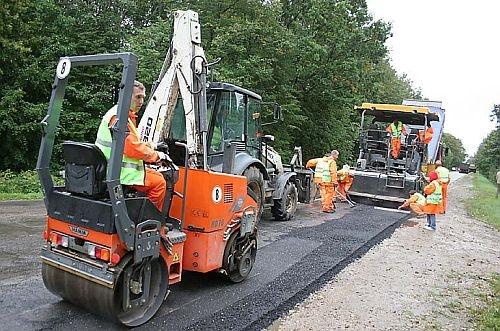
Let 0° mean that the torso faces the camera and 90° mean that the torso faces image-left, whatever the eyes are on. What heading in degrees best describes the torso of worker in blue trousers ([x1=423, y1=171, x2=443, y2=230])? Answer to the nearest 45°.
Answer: approximately 90°

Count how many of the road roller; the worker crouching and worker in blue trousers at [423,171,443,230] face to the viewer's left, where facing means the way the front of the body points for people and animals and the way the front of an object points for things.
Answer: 2

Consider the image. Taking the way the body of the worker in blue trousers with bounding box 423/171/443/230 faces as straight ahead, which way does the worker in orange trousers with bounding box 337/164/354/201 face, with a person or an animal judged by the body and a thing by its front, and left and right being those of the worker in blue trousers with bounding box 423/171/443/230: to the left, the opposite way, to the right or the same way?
the opposite way

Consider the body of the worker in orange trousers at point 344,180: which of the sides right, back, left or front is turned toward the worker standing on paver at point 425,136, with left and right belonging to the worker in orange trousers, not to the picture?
front

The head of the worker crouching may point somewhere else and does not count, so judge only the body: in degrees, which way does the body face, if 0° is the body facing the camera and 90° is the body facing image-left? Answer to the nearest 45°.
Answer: approximately 90°

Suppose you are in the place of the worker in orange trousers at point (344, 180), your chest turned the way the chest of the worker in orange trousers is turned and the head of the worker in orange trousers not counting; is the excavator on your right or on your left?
on your right

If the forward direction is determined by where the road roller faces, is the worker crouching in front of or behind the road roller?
in front

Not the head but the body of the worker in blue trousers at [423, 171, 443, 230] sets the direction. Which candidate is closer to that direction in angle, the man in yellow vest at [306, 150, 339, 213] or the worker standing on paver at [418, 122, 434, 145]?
the man in yellow vest

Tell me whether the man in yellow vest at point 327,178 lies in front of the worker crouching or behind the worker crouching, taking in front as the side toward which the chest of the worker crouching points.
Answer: in front

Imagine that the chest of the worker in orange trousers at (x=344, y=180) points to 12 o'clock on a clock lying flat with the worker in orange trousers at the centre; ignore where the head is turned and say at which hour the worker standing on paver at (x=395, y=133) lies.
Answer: The worker standing on paver is roughly at 7 o'clock from the worker in orange trousers.

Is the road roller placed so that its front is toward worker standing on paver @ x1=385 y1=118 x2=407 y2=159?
yes

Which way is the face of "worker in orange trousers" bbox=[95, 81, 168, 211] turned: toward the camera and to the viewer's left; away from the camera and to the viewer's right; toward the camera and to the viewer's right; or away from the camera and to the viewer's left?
toward the camera and to the viewer's right

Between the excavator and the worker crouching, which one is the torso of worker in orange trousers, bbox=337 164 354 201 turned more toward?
the worker crouching

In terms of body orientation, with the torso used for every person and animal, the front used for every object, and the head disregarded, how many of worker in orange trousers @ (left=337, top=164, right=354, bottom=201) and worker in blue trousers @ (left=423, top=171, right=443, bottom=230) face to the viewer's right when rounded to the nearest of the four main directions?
1
